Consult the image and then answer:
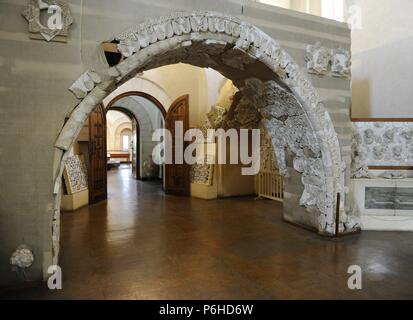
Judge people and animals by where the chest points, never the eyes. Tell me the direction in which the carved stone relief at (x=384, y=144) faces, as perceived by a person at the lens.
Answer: facing the viewer

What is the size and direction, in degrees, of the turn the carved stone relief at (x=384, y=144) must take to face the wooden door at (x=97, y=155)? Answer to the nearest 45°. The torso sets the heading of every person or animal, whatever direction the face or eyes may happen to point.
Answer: approximately 90° to its right

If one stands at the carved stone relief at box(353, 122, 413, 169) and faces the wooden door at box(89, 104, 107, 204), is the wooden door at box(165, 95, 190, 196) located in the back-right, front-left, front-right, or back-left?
front-right

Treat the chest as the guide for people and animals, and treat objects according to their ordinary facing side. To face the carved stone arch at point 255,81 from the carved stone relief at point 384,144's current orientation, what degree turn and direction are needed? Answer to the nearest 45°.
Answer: approximately 45° to its right

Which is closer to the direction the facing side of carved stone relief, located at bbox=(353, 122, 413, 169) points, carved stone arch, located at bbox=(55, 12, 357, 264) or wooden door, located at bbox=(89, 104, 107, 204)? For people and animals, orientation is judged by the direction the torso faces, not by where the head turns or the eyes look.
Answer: the carved stone arch
